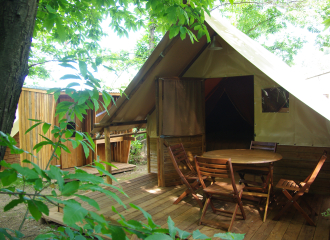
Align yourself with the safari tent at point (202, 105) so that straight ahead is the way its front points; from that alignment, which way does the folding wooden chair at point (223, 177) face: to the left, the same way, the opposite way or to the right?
the opposite way

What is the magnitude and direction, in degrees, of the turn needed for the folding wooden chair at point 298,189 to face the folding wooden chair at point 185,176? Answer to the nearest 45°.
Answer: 0° — it already faces it

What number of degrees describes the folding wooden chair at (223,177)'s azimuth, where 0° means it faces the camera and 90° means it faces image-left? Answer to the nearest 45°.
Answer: approximately 225°

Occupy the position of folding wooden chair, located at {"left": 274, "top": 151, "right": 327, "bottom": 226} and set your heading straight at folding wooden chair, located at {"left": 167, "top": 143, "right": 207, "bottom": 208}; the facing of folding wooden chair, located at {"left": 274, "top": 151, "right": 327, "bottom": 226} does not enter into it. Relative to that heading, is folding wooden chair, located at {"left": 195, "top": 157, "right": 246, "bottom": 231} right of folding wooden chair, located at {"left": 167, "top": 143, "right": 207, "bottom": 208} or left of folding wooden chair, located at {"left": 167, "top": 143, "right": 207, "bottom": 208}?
left

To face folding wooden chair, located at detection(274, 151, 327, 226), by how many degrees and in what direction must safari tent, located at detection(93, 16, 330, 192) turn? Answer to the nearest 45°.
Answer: approximately 90° to its left

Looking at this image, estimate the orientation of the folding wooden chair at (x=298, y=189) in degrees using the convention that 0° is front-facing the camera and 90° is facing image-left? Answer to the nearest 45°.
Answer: approximately 90°

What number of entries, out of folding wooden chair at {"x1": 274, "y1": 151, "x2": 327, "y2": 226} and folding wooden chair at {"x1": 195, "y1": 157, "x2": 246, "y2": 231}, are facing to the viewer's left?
1
